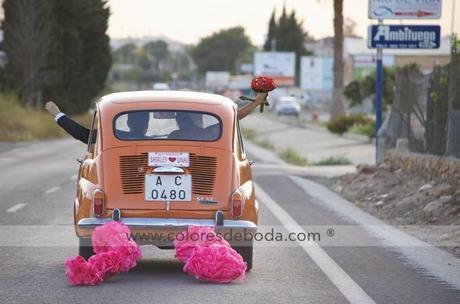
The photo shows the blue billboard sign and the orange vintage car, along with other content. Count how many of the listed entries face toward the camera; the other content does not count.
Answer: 1

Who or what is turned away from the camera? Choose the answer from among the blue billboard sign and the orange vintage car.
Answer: the orange vintage car

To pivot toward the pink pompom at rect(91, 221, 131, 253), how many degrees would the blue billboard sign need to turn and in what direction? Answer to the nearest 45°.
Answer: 0° — it already faces it

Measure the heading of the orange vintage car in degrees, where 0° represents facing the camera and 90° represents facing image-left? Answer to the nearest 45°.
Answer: approximately 180°

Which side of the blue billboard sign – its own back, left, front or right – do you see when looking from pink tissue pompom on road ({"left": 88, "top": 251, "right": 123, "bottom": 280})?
front

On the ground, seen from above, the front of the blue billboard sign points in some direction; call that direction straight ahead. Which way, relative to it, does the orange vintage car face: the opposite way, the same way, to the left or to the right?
the opposite way

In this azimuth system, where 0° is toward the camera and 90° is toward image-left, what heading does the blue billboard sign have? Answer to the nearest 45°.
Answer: approximately 0°
